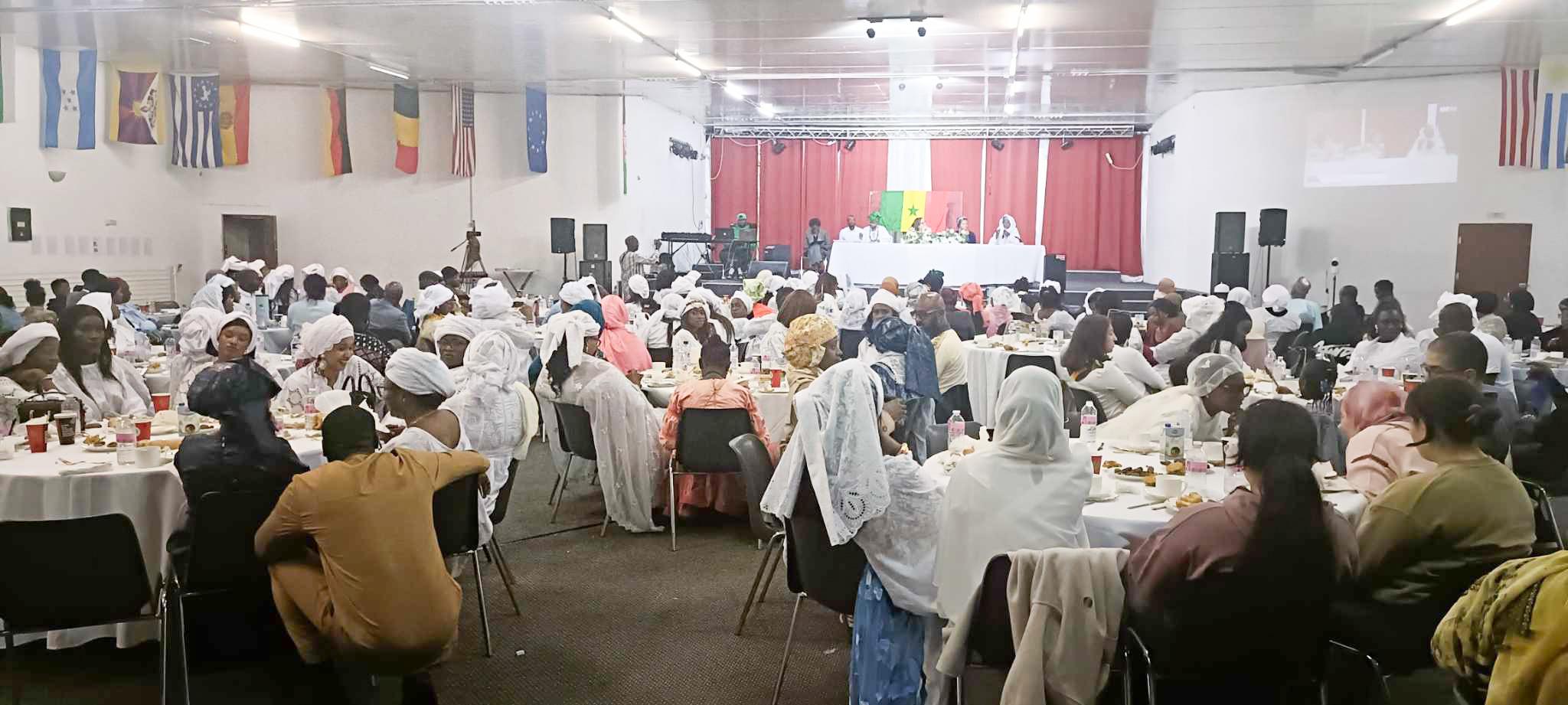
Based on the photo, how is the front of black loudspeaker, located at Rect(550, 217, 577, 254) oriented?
toward the camera

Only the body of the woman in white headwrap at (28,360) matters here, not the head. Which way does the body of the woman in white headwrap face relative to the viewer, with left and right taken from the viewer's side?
facing to the right of the viewer

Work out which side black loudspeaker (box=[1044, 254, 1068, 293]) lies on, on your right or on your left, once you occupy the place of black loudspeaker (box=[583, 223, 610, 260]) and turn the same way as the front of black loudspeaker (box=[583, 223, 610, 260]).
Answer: on your left

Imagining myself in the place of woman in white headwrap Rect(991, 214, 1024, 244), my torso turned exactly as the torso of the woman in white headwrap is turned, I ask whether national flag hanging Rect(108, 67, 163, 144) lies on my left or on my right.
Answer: on my right

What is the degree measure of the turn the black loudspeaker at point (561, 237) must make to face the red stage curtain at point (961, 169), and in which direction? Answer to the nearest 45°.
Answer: approximately 135° to its left

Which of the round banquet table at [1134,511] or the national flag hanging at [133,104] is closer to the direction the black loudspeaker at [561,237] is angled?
the round banquet table

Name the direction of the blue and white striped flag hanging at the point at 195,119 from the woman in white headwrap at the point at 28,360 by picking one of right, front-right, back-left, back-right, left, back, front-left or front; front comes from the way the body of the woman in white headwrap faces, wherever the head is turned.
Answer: left

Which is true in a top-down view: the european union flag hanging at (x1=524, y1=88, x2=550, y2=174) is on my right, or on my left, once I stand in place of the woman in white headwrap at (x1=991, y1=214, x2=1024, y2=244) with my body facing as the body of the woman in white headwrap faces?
on my right

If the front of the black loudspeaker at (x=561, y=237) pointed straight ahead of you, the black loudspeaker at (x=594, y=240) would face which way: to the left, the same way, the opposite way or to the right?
the same way

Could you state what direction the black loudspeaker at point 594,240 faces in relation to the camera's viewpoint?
facing the viewer

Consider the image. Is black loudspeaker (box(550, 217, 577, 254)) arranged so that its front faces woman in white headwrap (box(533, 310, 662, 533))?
yes

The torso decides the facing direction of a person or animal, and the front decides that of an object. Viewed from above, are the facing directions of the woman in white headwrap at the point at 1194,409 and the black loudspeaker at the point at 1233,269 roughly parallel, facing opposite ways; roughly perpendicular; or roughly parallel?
roughly perpendicular

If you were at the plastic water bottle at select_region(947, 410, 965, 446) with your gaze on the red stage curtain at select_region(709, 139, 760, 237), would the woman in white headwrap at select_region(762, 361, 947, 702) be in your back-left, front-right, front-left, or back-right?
back-left

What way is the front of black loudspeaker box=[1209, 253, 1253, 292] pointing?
toward the camera
